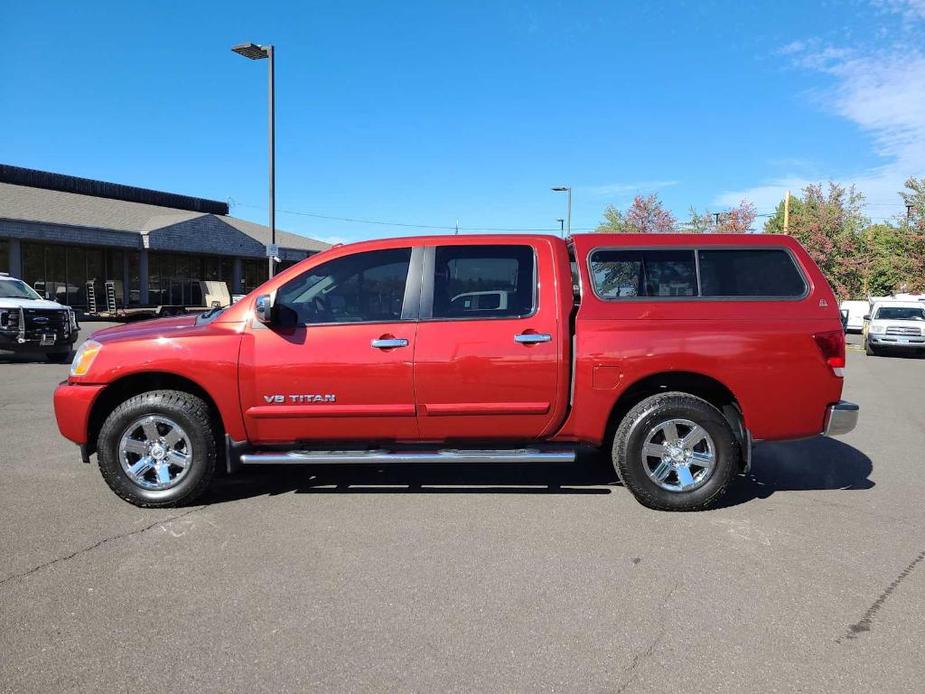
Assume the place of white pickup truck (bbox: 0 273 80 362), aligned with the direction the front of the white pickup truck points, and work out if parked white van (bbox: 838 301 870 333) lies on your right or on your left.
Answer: on your left

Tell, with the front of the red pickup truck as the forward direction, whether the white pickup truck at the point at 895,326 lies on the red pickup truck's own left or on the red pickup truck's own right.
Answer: on the red pickup truck's own right

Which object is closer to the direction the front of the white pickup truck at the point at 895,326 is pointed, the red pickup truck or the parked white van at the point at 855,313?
the red pickup truck

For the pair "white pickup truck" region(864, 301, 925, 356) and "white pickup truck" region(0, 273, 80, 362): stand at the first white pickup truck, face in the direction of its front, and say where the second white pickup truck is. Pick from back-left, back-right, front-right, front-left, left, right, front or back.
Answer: front-right

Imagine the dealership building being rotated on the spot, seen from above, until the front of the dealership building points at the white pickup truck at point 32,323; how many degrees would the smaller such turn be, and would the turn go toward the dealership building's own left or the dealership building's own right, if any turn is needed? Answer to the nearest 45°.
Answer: approximately 45° to the dealership building's own right

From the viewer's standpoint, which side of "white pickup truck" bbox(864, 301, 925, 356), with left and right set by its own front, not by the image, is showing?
front

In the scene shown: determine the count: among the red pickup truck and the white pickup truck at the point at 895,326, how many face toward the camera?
1

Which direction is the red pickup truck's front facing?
to the viewer's left

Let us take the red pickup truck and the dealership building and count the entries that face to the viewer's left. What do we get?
1

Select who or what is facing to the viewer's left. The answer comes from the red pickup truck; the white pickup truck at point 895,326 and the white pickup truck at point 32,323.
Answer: the red pickup truck

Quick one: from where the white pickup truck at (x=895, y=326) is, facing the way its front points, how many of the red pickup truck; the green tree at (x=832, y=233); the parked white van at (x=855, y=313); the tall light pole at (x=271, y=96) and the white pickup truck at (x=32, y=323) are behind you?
2

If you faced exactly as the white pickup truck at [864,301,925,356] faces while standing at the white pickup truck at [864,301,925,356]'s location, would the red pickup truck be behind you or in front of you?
in front
